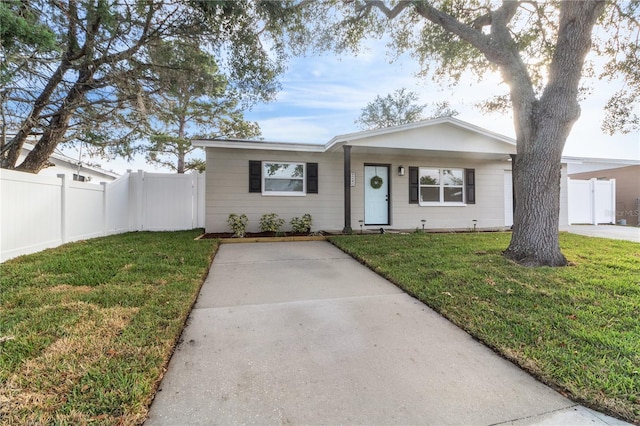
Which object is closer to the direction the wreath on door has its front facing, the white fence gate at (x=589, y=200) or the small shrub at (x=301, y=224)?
the small shrub

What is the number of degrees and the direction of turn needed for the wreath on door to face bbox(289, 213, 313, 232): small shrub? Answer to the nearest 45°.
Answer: approximately 45° to its right

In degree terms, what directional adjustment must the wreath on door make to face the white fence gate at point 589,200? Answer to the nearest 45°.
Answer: approximately 135° to its left

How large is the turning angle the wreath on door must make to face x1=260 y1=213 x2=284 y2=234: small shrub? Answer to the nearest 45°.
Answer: approximately 45° to its right

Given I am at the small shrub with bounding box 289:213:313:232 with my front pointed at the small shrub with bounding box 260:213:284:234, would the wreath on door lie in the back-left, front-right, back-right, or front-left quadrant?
back-right

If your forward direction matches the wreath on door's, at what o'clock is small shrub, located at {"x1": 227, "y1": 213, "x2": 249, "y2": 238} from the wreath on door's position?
The small shrub is roughly at 2 o'clock from the wreath on door.

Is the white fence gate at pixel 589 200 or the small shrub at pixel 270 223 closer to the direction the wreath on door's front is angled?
the small shrub

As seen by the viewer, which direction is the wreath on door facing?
toward the camera
